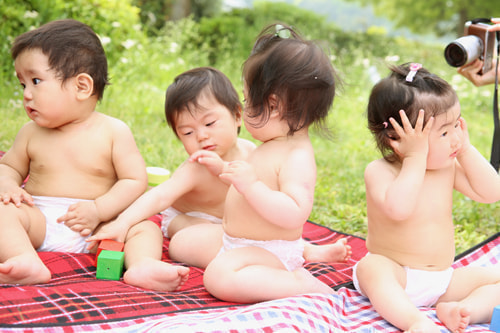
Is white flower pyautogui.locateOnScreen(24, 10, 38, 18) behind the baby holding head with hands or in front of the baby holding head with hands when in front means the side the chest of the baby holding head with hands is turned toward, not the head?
behind

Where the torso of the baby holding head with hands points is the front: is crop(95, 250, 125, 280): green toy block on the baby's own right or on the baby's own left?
on the baby's own right

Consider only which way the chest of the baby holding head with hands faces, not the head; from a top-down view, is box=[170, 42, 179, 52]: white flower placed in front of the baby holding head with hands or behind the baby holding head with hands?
behind

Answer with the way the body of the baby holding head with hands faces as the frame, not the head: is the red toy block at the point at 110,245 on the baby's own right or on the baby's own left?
on the baby's own right
